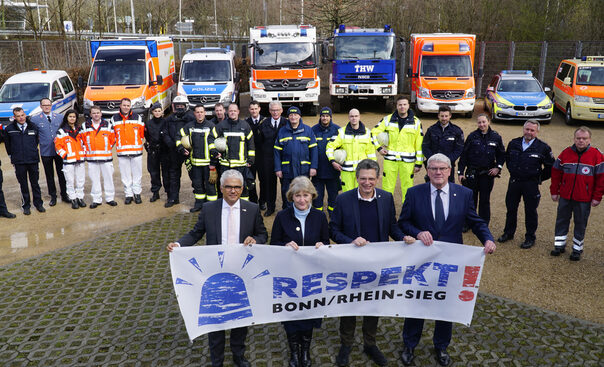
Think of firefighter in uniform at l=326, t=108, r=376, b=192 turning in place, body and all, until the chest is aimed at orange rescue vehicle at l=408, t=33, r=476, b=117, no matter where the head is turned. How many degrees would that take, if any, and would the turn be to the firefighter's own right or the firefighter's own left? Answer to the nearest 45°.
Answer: approximately 180°

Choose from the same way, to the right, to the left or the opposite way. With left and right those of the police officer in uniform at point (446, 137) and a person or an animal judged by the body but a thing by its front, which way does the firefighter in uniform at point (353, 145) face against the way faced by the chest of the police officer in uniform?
the same way

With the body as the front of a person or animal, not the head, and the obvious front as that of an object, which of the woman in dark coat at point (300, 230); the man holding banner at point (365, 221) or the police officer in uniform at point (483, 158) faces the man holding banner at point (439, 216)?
the police officer in uniform

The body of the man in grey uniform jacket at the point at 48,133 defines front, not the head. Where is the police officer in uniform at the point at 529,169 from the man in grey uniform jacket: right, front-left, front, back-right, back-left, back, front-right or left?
front-left

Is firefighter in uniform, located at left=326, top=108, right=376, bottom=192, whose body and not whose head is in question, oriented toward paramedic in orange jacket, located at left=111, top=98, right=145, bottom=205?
no

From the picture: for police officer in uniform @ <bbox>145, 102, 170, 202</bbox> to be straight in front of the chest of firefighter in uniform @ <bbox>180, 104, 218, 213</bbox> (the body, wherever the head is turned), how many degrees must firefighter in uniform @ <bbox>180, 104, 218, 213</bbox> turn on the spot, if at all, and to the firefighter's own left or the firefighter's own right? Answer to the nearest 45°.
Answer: approximately 135° to the firefighter's own right

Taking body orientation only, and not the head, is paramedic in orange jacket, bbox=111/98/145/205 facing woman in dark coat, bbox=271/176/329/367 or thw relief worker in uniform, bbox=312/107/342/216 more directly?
the woman in dark coat

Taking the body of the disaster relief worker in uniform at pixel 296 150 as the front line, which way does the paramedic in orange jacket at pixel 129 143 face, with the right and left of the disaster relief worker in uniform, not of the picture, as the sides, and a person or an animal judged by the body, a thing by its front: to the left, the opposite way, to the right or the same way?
the same way

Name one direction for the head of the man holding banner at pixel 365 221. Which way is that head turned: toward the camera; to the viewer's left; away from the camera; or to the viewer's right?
toward the camera

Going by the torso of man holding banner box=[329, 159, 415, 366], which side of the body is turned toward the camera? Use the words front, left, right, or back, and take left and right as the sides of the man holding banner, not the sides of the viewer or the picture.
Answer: front

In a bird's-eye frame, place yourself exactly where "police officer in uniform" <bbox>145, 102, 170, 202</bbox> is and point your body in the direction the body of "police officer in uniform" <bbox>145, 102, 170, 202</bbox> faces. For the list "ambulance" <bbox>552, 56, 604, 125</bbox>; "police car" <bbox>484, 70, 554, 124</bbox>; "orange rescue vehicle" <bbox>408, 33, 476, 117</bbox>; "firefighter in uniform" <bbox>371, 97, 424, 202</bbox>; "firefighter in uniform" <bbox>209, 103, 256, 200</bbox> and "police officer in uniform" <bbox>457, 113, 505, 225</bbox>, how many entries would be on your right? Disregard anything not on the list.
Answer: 0

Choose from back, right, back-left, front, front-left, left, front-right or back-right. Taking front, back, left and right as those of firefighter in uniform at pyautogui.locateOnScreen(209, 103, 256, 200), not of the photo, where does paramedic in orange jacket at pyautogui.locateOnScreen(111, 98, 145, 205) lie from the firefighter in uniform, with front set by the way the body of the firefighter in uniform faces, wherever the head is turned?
back-right

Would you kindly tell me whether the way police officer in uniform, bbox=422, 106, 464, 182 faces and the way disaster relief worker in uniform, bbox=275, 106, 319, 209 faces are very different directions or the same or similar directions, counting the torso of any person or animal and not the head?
same or similar directions

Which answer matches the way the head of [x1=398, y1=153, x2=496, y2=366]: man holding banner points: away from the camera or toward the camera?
toward the camera

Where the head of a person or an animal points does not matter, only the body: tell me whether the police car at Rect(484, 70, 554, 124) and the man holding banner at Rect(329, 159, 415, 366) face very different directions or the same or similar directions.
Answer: same or similar directions

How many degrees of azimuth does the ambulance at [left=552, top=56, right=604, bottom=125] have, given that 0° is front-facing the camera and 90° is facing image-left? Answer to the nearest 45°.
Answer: approximately 315°

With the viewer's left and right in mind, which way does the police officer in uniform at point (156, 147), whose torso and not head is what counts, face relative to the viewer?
facing the viewer

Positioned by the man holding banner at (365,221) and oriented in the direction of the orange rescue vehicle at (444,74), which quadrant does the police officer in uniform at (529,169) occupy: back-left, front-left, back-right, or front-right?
front-right

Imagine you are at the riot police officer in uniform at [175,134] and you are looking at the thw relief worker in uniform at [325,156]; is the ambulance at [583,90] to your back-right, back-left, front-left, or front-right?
front-left

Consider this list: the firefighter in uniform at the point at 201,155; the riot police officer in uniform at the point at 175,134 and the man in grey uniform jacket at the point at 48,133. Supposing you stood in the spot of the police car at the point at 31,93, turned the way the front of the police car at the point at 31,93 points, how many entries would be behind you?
0

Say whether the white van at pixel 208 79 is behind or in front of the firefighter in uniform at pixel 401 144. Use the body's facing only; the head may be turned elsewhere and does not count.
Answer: behind

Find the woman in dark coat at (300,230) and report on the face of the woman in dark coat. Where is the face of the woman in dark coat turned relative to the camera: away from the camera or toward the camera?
toward the camera

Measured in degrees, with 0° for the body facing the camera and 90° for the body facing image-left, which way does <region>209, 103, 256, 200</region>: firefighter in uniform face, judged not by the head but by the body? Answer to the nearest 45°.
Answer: approximately 0°
